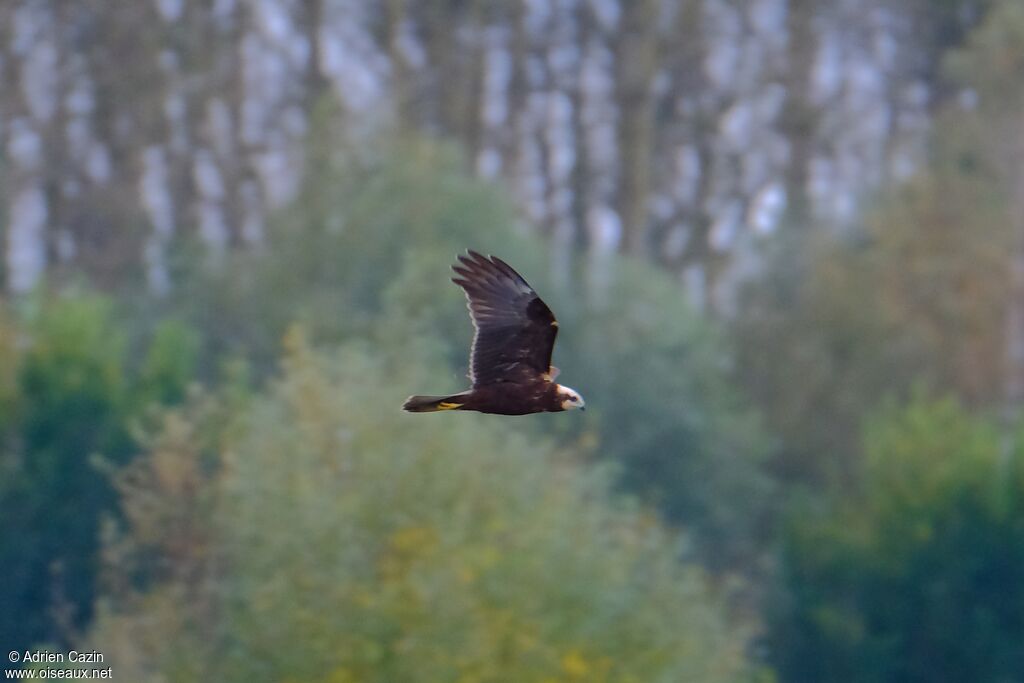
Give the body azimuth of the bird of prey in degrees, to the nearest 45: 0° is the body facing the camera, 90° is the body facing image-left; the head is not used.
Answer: approximately 270°

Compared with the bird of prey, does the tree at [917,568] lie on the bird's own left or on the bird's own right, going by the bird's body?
on the bird's own left

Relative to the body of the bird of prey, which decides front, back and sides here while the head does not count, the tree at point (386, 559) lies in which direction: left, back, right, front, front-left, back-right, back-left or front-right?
left
